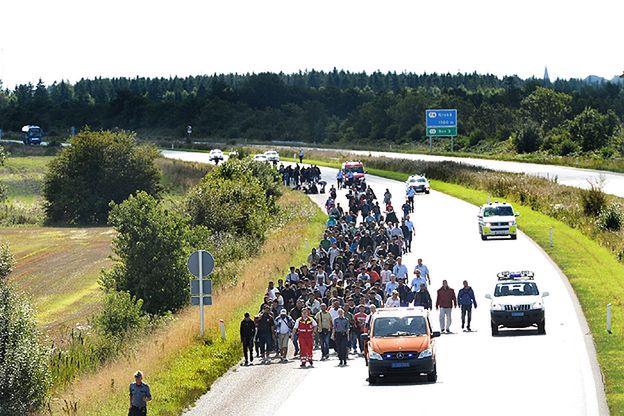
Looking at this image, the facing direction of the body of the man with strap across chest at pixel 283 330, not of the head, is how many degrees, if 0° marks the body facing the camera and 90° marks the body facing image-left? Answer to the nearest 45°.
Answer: approximately 0°

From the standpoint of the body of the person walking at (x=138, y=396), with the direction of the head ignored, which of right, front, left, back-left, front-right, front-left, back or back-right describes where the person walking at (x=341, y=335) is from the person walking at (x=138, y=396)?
back-left

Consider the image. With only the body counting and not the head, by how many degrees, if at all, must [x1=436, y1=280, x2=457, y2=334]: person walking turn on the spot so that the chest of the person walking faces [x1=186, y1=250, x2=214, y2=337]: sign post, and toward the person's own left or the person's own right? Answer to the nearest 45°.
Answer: approximately 90° to the person's own right

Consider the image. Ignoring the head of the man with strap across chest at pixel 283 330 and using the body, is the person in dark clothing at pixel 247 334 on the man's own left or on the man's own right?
on the man's own right

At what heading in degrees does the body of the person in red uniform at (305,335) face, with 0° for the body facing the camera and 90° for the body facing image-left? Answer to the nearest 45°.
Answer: approximately 0°

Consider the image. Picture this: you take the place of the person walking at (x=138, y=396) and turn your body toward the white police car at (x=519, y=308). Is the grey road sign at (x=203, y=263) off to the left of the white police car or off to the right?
left

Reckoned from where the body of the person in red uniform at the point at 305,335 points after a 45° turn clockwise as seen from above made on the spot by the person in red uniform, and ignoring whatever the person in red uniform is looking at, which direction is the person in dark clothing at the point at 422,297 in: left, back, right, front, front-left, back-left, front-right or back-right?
back

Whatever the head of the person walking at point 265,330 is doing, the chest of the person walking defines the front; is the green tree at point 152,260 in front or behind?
behind

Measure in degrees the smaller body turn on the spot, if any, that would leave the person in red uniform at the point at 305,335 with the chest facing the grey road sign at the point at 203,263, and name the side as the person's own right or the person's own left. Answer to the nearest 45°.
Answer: approximately 135° to the person's own right
